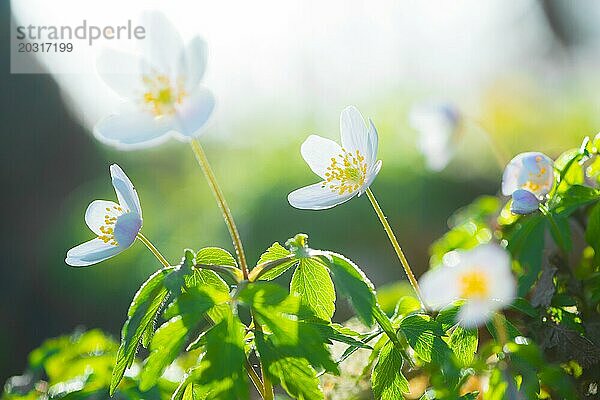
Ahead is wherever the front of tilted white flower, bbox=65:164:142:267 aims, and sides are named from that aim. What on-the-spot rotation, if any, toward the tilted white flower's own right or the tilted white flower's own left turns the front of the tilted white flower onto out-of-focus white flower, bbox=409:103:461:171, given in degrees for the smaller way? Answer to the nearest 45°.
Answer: approximately 135° to the tilted white flower's own right

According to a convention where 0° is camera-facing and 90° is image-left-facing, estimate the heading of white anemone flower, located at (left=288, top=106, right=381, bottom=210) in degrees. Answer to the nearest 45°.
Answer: approximately 45°

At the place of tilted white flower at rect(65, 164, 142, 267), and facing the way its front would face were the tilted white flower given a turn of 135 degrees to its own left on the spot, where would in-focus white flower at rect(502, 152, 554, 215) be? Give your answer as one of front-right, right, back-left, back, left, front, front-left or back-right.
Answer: front-left

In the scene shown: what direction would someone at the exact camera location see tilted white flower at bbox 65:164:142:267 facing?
facing to the left of the viewer
